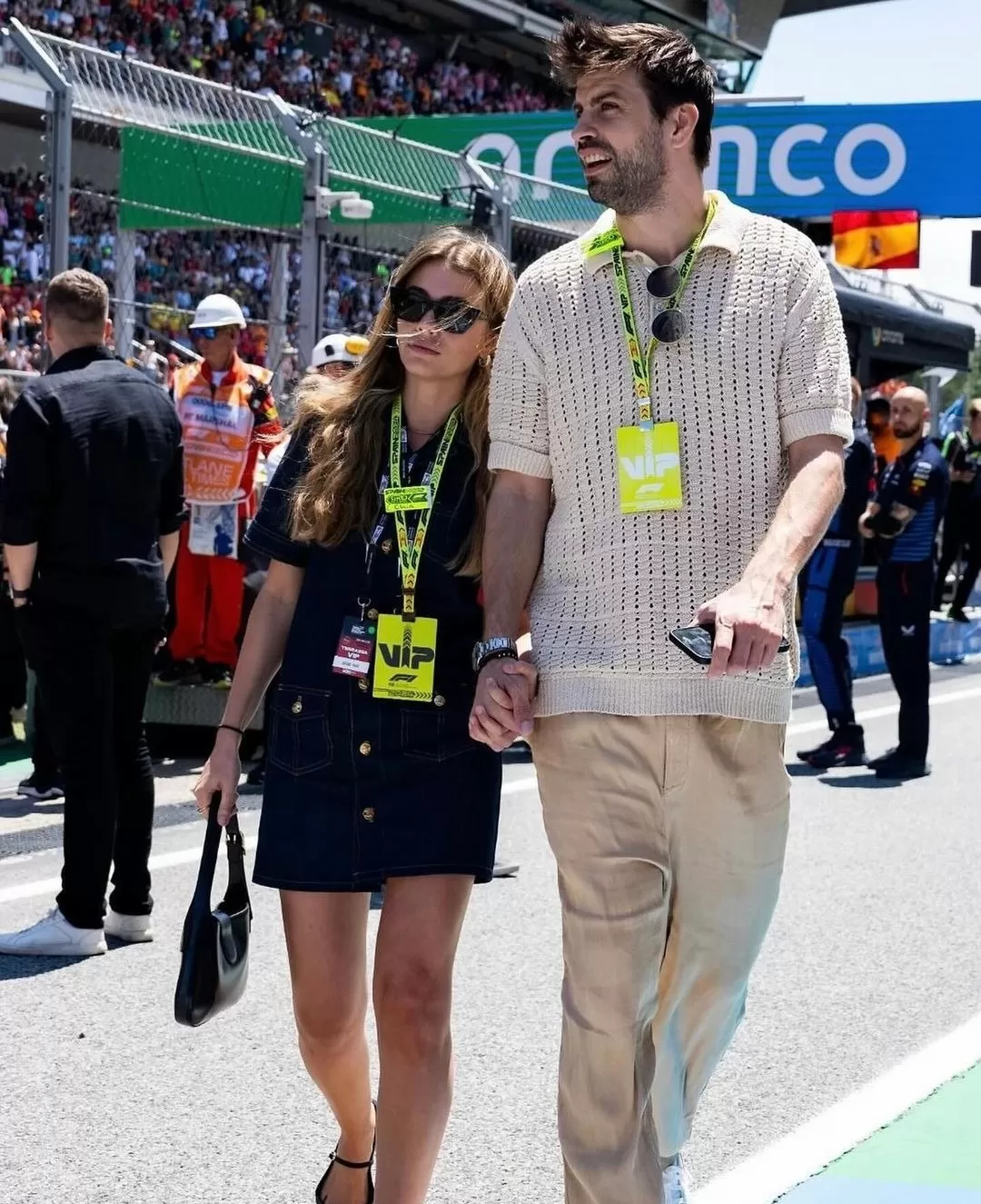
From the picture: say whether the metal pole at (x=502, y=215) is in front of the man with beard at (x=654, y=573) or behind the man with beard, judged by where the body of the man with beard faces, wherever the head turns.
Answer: behind

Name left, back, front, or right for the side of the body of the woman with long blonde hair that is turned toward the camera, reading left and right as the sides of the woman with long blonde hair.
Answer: front

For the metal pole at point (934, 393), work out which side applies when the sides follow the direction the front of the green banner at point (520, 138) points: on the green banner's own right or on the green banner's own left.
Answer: on the green banner's own left

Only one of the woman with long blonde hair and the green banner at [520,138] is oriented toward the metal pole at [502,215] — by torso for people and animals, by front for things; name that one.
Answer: the green banner

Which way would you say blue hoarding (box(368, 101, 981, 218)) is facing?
toward the camera

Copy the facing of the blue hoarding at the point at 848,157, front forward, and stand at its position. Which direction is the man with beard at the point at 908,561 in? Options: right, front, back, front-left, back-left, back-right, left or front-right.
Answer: front

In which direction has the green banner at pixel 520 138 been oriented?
toward the camera

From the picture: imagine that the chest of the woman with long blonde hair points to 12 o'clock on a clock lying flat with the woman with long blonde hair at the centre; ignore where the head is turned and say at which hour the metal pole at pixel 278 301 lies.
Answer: The metal pole is roughly at 6 o'clock from the woman with long blonde hair.

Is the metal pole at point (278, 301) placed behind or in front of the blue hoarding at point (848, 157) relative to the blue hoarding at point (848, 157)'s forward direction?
in front
